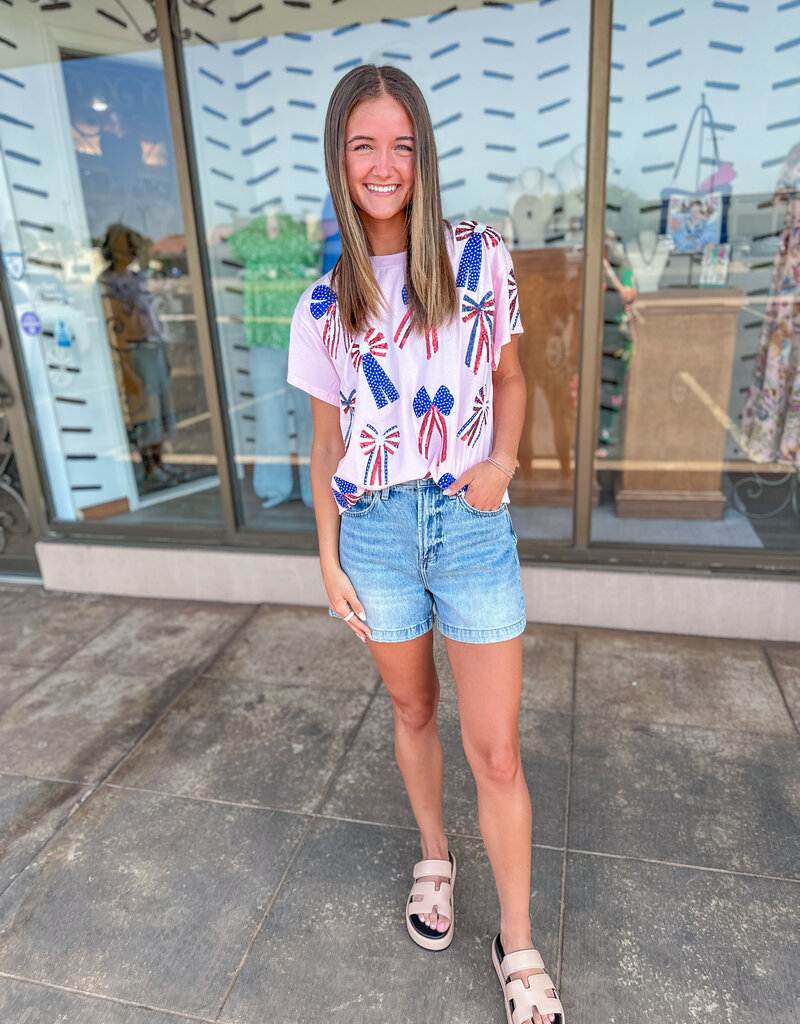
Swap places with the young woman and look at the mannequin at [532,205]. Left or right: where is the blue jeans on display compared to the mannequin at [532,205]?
left

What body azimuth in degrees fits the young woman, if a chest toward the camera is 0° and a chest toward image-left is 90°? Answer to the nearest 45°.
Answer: approximately 0°

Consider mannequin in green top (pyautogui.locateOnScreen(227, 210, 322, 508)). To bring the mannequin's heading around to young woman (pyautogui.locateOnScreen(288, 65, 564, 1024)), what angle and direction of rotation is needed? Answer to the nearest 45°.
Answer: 0° — it already faces them

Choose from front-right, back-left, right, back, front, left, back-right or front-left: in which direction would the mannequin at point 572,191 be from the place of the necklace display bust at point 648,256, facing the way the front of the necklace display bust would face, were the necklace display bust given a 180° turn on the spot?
front-left

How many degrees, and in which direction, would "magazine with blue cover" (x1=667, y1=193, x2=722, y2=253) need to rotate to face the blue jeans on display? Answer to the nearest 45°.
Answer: approximately 90° to its right

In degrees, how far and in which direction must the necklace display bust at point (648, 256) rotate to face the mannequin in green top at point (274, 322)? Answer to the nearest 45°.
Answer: approximately 90° to its right

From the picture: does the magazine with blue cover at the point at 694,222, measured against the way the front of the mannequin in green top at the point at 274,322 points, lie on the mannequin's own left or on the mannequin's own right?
on the mannequin's own left

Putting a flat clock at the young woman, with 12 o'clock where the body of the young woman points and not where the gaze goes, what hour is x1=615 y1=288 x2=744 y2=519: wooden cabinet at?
The wooden cabinet is roughly at 7 o'clock from the young woman.

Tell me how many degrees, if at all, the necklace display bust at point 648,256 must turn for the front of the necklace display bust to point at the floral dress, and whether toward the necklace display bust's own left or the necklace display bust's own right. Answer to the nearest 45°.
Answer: approximately 90° to the necklace display bust's own left

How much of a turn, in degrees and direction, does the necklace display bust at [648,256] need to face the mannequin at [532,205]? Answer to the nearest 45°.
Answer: approximately 135° to its right
